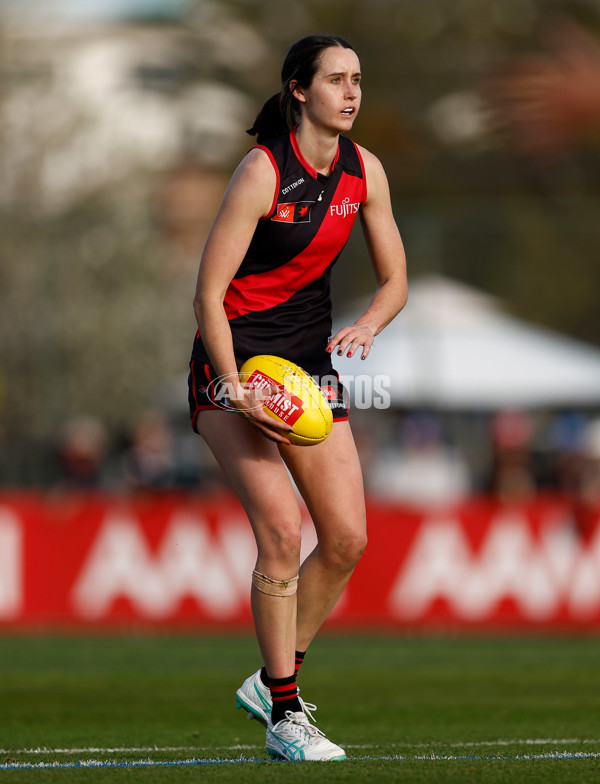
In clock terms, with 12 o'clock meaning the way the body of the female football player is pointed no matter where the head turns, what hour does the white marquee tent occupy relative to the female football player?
The white marquee tent is roughly at 8 o'clock from the female football player.

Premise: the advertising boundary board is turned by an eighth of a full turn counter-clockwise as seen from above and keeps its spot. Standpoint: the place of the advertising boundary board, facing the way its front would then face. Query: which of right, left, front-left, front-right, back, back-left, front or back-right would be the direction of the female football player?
front-right

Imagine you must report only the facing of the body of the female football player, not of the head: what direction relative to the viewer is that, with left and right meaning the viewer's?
facing the viewer and to the right of the viewer

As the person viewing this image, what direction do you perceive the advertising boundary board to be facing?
facing the viewer

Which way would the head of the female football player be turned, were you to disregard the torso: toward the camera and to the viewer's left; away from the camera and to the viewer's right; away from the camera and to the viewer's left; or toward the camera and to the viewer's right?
toward the camera and to the viewer's right
